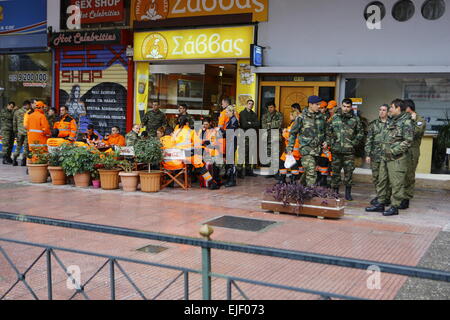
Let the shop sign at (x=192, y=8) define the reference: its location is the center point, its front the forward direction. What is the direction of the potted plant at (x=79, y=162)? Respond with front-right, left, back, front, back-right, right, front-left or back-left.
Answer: front-right

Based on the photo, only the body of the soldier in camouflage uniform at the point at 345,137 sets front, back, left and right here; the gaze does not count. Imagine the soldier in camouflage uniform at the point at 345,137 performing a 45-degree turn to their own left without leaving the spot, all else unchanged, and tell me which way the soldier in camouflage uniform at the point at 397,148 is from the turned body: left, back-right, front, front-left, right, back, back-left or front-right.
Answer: front

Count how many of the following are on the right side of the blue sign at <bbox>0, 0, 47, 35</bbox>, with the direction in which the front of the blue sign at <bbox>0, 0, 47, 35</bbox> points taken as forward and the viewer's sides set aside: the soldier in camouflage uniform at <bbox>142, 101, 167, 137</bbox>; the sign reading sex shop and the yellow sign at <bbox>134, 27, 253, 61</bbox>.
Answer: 0

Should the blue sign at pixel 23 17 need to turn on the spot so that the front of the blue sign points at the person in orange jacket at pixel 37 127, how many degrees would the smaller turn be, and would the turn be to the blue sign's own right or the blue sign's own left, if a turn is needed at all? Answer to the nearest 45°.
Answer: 0° — it already faces them

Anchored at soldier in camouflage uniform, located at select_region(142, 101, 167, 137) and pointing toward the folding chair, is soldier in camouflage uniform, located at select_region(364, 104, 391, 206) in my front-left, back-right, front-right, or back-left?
front-left

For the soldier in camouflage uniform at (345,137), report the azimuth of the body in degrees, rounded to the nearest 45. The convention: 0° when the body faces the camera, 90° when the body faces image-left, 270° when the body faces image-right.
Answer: approximately 0°

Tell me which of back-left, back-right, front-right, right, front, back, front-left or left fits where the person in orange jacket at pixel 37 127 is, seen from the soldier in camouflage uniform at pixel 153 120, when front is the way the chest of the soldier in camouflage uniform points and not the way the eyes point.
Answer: right

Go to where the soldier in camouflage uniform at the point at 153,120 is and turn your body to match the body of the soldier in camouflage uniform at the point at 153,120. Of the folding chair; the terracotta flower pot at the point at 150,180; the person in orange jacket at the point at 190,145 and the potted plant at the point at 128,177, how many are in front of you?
4

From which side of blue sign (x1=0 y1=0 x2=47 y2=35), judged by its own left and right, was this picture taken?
front

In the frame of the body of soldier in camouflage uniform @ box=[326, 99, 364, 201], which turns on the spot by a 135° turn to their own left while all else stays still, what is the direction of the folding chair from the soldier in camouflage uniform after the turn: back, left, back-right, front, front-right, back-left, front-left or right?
back-left

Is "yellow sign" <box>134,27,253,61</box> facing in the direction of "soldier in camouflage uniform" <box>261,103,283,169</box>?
no

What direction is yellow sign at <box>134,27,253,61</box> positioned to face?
toward the camera

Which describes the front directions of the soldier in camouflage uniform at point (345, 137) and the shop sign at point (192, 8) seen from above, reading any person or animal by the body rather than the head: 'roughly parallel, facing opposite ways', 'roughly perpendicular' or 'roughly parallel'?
roughly parallel

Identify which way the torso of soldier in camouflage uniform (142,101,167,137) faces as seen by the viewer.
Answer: toward the camera

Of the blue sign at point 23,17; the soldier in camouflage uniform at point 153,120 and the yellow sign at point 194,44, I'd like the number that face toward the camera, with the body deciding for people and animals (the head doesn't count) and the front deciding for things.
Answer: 3

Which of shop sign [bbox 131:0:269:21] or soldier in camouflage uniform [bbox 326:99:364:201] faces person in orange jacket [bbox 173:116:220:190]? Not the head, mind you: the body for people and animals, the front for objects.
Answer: the shop sign

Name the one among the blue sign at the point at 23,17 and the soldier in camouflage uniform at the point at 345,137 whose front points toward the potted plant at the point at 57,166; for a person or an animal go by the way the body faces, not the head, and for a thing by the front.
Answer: the blue sign

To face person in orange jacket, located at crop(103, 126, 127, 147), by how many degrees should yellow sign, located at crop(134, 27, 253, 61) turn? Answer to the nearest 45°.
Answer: approximately 45° to its right
